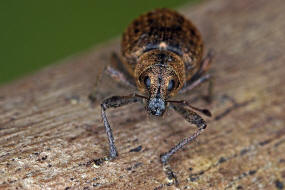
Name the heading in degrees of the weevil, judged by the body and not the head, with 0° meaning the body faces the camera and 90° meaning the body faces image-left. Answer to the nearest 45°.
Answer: approximately 0°
